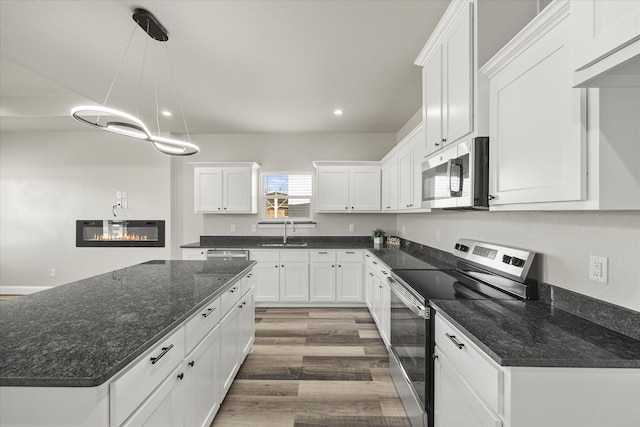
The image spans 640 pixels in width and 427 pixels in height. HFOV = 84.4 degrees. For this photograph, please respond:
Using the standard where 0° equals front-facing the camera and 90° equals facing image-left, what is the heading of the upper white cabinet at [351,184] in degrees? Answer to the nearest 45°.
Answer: approximately 0°

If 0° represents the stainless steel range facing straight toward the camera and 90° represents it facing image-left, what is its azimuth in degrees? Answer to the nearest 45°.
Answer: approximately 45°

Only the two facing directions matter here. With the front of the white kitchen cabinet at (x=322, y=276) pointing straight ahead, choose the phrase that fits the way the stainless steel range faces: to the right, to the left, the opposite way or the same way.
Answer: to the right

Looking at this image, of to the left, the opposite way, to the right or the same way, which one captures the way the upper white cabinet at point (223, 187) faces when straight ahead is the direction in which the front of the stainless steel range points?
to the left

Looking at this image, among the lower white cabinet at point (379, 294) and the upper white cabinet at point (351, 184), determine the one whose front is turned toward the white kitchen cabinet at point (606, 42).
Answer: the upper white cabinet

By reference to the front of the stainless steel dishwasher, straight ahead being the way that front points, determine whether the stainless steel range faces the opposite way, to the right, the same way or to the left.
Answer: to the right
